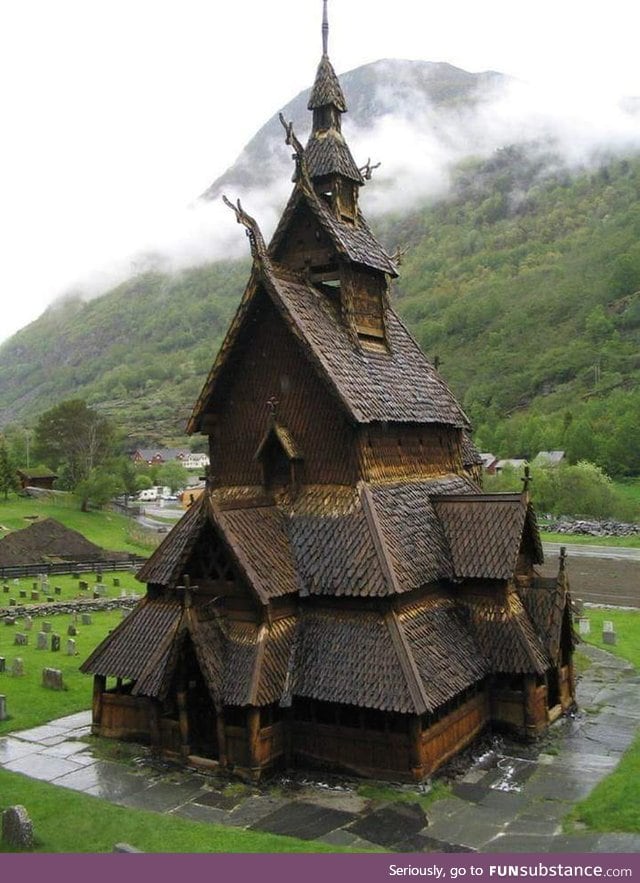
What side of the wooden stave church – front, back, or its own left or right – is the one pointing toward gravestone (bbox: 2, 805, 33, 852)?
front

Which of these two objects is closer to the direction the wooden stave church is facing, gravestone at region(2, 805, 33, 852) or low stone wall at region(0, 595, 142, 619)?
the gravestone

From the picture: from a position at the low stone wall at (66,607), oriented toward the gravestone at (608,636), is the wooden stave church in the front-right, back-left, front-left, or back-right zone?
front-right

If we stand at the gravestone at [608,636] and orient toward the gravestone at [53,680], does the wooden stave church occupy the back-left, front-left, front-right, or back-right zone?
front-left

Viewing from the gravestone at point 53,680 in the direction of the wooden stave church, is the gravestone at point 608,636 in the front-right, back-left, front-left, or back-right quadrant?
front-left

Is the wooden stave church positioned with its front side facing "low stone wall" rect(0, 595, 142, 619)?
no

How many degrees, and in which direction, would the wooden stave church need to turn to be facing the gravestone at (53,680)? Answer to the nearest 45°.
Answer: approximately 90° to its right

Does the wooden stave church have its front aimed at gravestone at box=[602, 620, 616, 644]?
no

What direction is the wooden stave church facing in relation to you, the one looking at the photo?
facing the viewer and to the left of the viewer

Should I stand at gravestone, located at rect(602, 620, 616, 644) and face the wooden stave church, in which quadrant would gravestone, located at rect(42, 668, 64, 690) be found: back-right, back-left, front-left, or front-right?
front-right
